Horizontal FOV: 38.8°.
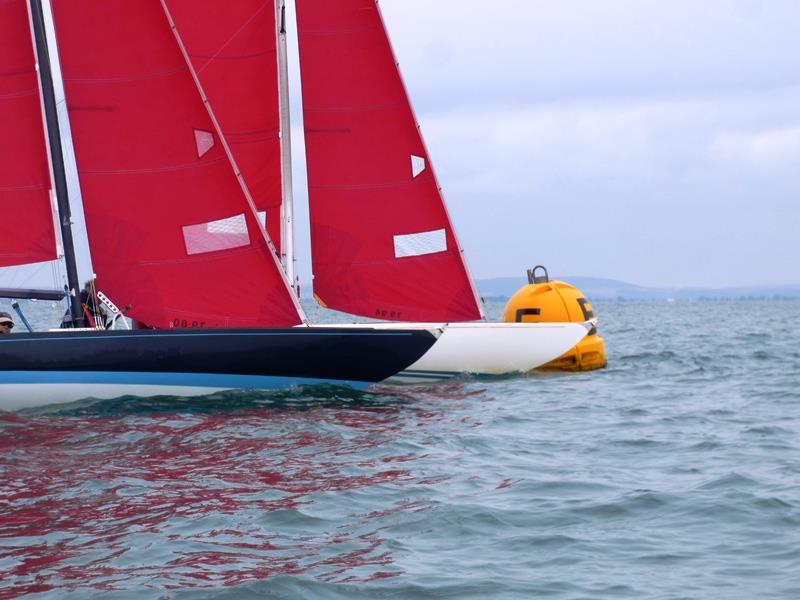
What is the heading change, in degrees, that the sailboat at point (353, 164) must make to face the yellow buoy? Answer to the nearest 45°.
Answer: approximately 45° to its left

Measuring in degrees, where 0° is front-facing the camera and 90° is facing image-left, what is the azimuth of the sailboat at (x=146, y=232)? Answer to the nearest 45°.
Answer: approximately 270°

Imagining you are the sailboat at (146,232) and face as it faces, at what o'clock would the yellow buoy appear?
The yellow buoy is roughly at 11 o'clock from the sailboat.

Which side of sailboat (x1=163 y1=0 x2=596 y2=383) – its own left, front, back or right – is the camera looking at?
right
